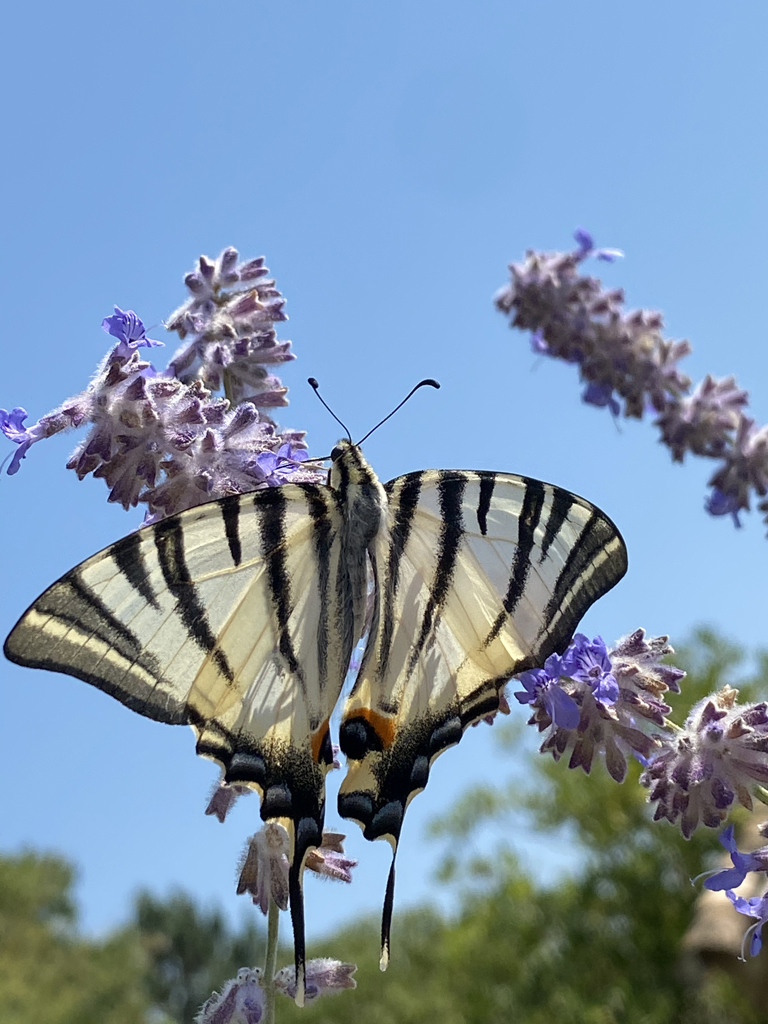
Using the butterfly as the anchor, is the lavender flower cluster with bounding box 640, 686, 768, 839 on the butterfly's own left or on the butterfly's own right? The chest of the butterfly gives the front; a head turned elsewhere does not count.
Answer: on the butterfly's own right

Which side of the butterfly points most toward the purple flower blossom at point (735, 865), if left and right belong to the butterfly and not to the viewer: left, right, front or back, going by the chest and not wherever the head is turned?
right

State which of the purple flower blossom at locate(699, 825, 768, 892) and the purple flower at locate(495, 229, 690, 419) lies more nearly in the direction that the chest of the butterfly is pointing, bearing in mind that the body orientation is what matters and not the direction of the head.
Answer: the purple flower

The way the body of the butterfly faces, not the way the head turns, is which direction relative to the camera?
away from the camera
